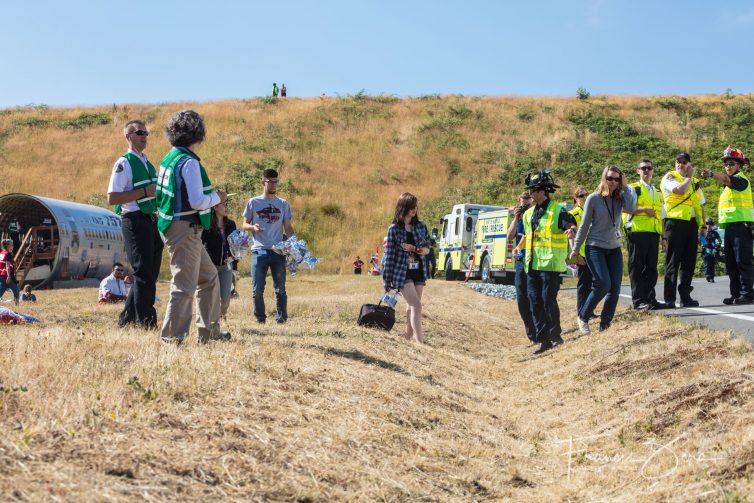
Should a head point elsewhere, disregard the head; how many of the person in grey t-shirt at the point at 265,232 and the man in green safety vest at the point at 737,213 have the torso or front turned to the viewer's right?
0

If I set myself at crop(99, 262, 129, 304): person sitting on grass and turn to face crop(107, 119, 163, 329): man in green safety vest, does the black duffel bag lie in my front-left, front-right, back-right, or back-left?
front-left

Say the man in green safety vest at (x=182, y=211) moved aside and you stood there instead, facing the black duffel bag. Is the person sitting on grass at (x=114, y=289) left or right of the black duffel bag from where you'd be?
left

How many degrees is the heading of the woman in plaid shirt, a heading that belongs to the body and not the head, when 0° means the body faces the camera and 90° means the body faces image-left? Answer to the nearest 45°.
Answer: approximately 315°

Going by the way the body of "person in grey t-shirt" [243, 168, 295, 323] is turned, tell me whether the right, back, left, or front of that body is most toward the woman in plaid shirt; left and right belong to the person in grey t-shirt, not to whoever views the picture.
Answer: left

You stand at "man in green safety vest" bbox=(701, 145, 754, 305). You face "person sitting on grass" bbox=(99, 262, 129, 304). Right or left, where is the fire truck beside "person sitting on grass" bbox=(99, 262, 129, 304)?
right

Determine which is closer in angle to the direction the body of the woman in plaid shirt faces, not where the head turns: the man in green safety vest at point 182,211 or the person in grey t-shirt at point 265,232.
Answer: the man in green safety vest

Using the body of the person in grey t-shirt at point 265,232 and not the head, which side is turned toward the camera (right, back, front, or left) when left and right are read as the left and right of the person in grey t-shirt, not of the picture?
front

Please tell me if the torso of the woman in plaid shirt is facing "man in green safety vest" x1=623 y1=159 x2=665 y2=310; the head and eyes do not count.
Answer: no

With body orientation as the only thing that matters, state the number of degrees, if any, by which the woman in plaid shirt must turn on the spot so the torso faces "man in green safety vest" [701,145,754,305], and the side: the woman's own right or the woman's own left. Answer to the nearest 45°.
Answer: approximately 45° to the woman's own left

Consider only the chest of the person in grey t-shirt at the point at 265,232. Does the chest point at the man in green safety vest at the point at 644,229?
no

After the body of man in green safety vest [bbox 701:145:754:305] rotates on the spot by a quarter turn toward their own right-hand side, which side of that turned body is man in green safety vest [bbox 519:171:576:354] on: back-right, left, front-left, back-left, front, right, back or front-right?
left

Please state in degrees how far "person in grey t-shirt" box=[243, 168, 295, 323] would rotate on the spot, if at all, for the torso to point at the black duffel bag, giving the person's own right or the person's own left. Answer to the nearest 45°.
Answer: approximately 90° to the person's own left

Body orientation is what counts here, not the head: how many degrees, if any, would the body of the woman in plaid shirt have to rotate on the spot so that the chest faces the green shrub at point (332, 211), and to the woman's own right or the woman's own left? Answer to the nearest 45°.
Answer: approximately 135° to the woman's own left

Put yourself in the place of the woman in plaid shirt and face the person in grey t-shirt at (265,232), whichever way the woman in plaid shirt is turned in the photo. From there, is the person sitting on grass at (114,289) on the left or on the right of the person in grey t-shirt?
right

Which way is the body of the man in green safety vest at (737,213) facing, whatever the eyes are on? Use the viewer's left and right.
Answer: facing the viewer and to the left of the viewer

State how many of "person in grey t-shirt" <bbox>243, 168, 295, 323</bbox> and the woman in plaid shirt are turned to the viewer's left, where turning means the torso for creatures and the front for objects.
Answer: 0

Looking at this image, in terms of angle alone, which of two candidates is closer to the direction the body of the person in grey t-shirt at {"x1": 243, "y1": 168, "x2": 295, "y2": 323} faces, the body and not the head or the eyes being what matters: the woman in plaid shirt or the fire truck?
the woman in plaid shirt

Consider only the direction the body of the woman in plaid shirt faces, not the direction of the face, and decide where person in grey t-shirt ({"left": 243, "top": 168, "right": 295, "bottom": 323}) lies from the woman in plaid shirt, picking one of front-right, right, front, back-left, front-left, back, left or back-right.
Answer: back-right
